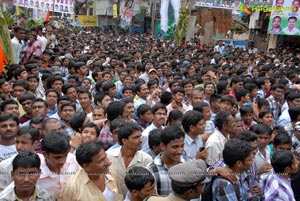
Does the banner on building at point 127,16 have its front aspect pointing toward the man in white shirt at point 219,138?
yes

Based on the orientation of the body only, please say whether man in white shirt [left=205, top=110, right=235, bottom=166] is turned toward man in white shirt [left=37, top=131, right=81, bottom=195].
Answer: no

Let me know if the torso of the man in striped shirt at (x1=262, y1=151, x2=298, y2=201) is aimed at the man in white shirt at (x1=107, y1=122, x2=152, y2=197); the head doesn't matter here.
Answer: no

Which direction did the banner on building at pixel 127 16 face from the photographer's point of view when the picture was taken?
facing the viewer

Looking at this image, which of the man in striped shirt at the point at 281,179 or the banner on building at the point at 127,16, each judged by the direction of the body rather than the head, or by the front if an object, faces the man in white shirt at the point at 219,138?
the banner on building

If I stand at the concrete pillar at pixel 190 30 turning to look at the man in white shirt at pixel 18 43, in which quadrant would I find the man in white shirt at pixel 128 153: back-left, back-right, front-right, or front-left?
front-left

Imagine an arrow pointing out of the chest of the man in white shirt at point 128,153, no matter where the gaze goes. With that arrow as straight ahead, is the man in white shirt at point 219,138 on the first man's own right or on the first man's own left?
on the first man's own left

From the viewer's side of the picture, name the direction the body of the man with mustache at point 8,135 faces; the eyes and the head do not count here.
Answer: toward the camera

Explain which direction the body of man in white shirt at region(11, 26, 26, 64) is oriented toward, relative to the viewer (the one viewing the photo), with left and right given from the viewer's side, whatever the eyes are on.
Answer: facing the viewer and to the right of the viewer

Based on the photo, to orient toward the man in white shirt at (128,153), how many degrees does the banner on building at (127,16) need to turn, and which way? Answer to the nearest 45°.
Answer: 0° — it already faces them

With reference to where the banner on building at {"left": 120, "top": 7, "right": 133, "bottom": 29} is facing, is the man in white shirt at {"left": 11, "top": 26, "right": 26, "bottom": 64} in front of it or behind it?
in front

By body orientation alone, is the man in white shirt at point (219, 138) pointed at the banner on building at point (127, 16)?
no
